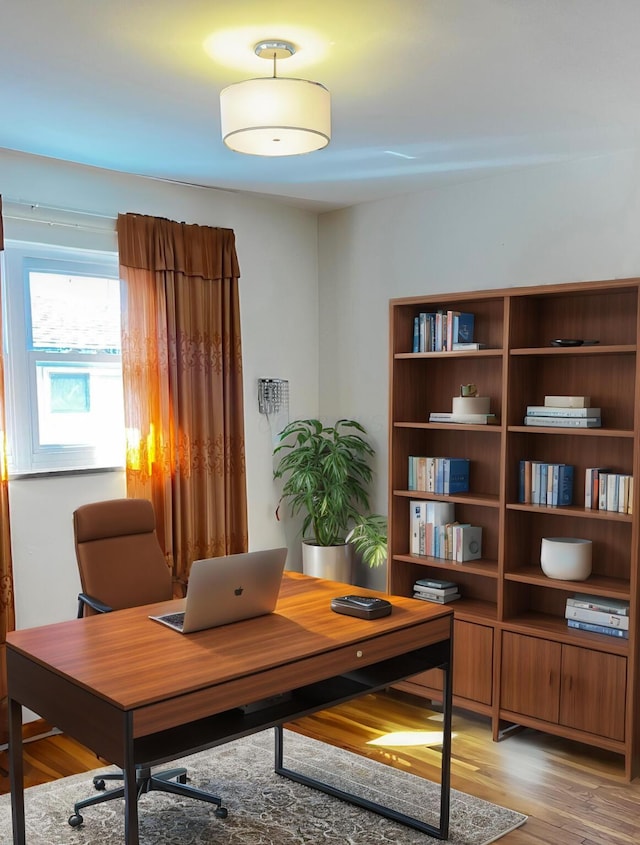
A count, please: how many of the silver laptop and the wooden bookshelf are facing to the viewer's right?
0

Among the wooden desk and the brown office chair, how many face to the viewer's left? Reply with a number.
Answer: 0

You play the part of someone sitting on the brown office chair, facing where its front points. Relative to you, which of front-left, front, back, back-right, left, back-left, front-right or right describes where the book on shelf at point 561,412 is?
front-left

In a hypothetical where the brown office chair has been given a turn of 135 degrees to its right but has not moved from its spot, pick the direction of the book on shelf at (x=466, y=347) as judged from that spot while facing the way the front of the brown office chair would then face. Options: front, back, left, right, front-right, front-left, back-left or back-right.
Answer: back

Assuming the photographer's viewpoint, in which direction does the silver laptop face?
facing away from the viewer and to the left of the viewer

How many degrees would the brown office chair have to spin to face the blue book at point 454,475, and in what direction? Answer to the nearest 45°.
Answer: approximately 45° to its left

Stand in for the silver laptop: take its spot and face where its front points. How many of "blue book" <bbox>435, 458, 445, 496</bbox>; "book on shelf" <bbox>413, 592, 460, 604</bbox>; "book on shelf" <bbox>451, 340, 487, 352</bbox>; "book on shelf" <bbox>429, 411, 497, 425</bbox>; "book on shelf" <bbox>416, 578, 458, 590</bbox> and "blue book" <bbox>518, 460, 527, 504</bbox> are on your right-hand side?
6

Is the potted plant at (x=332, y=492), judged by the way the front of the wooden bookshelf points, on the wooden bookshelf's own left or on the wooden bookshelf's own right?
on the wooden bookshelf's own right

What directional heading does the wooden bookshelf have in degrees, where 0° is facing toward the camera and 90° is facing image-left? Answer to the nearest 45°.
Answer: approximately 45°

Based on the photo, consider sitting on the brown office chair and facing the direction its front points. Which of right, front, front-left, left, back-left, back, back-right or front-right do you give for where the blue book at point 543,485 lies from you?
front-left

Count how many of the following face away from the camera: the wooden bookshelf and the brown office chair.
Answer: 0

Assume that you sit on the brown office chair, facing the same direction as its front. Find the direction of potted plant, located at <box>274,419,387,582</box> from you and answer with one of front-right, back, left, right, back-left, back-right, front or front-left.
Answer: left

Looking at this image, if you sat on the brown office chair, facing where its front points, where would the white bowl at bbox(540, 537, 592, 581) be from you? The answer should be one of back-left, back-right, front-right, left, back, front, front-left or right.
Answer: front-left
